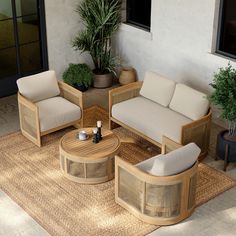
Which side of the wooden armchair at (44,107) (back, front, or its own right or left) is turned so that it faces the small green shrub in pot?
left

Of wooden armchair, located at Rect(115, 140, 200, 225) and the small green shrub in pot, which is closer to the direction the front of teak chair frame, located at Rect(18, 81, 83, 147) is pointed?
the wooden armchair

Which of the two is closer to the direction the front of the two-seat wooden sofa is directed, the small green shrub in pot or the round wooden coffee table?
the round wooden coffee table

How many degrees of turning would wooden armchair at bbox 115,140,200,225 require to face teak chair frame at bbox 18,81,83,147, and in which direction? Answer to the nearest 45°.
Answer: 0° — it already faces it

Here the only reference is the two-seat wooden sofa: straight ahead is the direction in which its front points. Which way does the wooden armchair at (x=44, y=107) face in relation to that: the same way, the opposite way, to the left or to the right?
to the left

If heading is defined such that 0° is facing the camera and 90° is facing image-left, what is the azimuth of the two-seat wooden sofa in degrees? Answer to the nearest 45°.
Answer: approximately 45°

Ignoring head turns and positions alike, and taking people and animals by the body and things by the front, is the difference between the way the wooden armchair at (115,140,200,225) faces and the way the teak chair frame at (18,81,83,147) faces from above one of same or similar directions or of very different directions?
very different directions

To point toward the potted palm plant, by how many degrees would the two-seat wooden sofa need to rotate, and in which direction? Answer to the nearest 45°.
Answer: approximately 90° to its right

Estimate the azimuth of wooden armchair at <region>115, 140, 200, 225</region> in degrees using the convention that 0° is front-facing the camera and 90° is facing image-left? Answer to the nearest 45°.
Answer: approximately 135°

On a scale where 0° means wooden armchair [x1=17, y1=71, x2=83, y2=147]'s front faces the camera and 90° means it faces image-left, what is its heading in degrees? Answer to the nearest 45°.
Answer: approximately 315°

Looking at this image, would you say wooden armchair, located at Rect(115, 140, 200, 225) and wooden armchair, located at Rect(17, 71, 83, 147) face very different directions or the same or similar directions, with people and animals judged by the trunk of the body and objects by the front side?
very different directions
